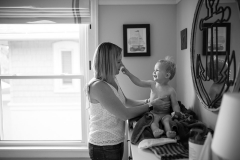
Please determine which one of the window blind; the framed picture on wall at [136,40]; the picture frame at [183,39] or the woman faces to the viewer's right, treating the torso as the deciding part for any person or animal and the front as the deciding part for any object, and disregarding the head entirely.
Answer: the woman

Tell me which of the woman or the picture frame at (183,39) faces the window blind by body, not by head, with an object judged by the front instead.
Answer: the picture frame

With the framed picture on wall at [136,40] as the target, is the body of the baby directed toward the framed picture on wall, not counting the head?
no

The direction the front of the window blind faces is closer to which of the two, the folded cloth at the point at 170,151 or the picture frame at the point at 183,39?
the folded cloth

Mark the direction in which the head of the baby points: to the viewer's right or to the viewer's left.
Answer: to the viewer's left

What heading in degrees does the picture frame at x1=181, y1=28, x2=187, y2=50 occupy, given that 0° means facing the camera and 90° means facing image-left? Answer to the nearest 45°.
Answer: approximately 90°

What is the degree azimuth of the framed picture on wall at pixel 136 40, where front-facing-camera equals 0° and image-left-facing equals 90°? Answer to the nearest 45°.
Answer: approximately 0°

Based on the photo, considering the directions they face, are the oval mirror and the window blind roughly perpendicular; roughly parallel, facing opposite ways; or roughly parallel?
roughly perpendicular

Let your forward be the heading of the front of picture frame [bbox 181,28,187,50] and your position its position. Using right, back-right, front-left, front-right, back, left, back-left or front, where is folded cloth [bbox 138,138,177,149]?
left

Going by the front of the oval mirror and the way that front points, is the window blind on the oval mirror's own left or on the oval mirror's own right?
on the oval mirror's own right

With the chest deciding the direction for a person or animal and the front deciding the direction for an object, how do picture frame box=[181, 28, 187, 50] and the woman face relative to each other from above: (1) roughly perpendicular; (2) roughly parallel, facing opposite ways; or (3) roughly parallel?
roughly parallel, facing opposite ways

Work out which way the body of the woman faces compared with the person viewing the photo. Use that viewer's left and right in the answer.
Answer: facing to the right of the viewer

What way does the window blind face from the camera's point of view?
toward the camera
